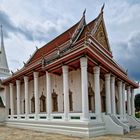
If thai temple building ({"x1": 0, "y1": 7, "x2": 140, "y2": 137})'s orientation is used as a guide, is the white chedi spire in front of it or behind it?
behind

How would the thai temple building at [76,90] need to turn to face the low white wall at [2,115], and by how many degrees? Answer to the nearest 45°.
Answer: approximately 180°

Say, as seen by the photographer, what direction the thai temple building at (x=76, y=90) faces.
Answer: facing the viewer and to the right of the viewer
